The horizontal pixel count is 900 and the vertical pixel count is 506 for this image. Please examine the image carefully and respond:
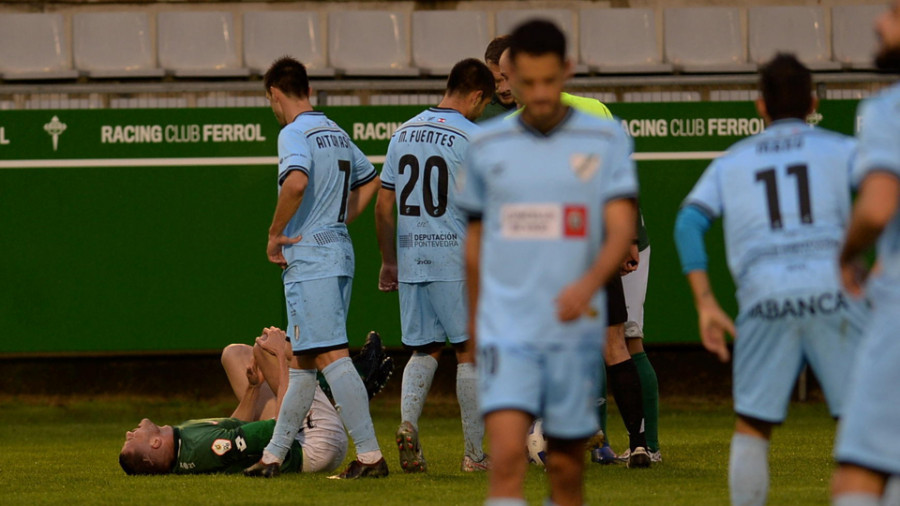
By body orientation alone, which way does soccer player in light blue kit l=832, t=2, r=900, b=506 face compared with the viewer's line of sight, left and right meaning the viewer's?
facing to the left of the viewer

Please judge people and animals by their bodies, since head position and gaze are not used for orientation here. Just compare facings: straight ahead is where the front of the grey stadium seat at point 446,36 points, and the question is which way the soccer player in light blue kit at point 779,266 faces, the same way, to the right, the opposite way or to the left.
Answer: the opposite way

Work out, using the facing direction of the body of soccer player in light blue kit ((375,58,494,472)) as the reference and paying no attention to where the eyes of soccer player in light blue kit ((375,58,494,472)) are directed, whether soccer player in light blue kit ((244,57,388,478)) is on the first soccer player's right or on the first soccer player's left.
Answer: on the first soccer player's left

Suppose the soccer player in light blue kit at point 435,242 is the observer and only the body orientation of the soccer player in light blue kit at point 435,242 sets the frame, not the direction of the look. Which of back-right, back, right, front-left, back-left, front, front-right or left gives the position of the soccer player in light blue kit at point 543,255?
back

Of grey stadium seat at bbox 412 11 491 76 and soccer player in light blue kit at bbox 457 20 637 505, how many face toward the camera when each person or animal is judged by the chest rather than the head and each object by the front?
2

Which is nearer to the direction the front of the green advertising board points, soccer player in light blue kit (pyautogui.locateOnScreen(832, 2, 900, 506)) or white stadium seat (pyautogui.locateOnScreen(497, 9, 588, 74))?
the soccer player in light blue kit

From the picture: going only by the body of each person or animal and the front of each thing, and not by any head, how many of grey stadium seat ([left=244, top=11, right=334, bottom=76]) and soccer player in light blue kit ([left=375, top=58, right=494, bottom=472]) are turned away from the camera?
1

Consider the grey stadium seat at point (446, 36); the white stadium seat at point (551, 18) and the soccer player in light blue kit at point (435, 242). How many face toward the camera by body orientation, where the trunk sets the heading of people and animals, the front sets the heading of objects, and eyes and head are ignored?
2

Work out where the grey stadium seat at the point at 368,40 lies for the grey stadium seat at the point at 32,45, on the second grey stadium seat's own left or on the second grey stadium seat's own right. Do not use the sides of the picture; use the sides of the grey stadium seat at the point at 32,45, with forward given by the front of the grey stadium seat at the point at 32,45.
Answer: on the second grey stadium seat's own left
